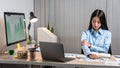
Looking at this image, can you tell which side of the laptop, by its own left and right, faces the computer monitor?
left

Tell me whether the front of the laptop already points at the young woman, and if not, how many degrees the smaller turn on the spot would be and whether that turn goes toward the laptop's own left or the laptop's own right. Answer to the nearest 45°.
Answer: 0° — it already faces them

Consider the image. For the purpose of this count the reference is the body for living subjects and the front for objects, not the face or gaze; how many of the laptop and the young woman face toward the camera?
1

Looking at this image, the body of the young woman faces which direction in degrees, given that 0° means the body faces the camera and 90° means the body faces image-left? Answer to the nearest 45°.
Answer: approximately 0°

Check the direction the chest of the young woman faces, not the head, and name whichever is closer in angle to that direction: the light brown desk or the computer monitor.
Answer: the light brown desk

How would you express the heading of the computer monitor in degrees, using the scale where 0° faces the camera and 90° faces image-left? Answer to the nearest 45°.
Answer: approximately 315°
